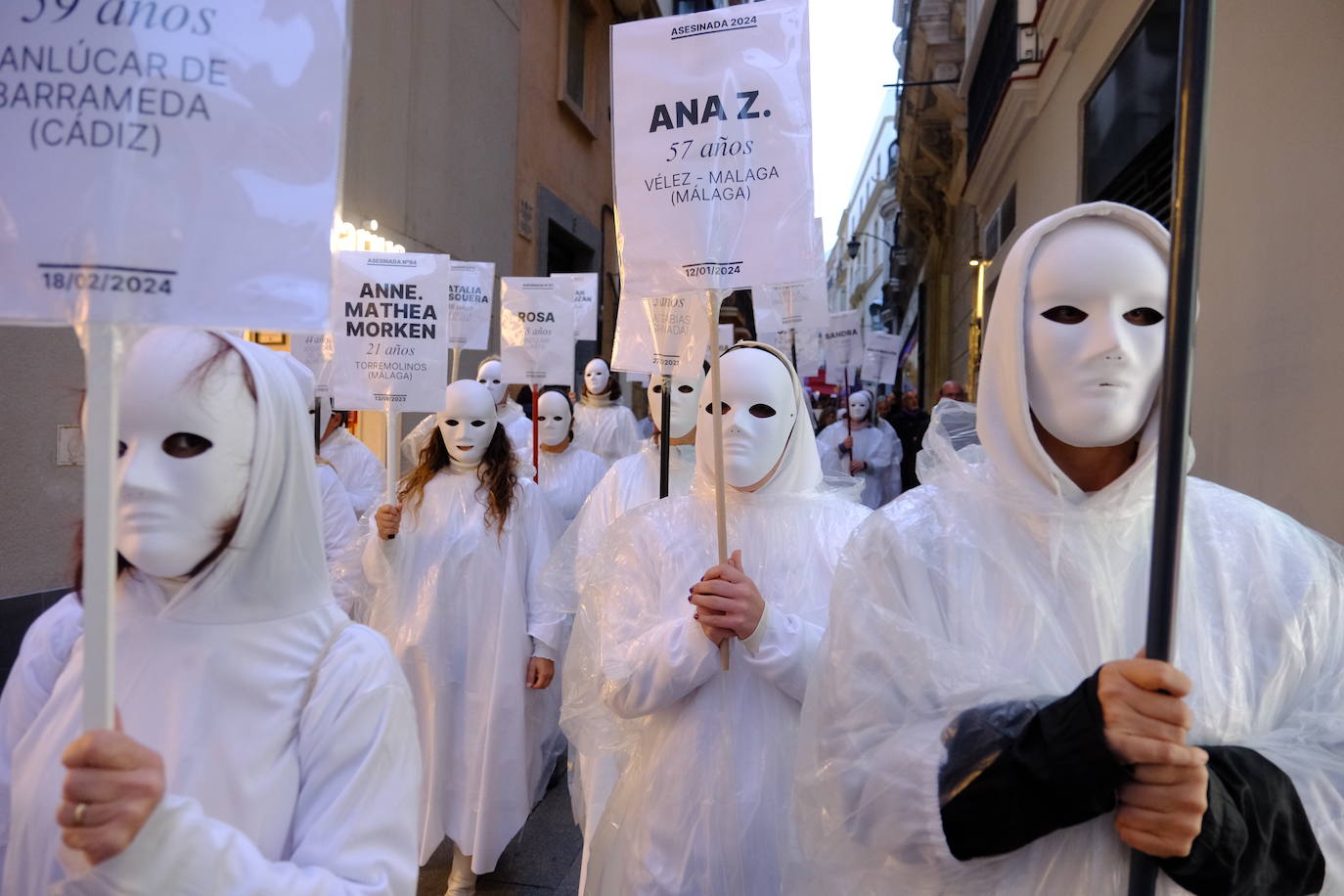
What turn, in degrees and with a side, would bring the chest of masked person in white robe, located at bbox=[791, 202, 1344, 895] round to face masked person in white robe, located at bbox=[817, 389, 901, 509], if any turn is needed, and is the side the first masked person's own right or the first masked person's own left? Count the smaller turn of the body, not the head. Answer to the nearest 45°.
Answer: approximately 180°

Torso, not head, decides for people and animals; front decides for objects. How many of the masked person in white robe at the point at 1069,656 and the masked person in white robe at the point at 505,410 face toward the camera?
2

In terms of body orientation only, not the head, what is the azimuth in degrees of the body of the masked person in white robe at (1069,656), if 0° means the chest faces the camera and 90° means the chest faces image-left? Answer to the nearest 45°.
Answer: approximately 0°

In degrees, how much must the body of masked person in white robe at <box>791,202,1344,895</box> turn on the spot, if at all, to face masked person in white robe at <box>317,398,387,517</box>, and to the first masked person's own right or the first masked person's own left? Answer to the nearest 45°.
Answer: approximately 135° to the first masked person's own right

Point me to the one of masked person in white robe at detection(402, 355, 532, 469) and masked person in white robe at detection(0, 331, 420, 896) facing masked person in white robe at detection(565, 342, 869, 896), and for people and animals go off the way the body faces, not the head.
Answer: masked person in white robe at detection(402, 355, 532, 469)
